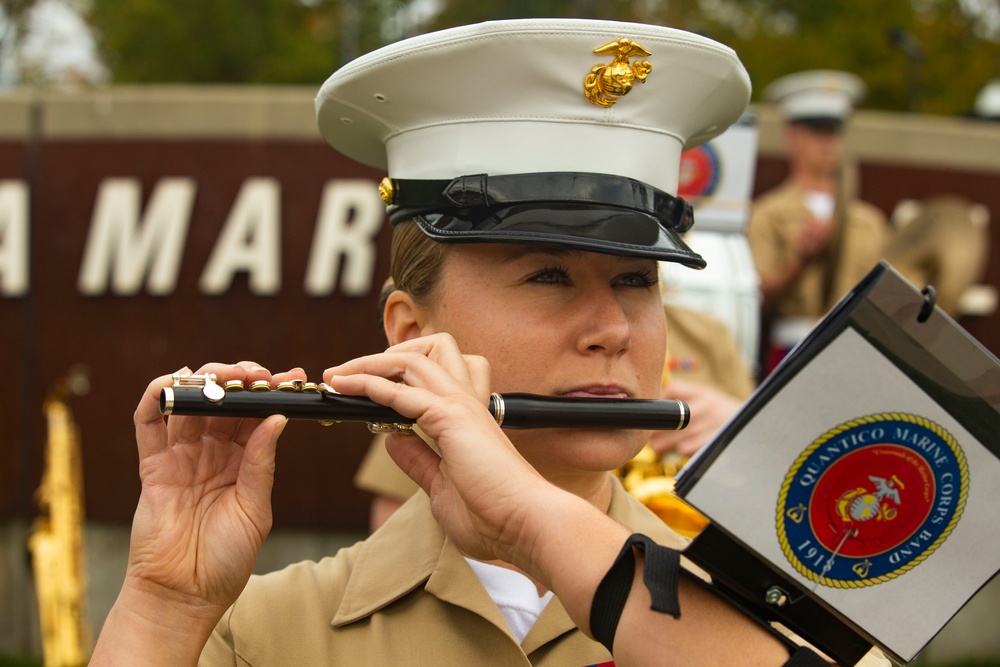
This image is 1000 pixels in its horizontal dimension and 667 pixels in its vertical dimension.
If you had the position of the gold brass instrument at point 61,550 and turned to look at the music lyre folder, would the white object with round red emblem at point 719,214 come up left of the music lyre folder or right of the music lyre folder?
left

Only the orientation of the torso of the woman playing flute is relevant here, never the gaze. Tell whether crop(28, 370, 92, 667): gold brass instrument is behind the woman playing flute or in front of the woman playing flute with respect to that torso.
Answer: behind

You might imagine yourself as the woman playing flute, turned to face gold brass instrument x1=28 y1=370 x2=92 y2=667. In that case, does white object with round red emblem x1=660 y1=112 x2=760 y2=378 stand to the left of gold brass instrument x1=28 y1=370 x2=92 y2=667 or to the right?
right
